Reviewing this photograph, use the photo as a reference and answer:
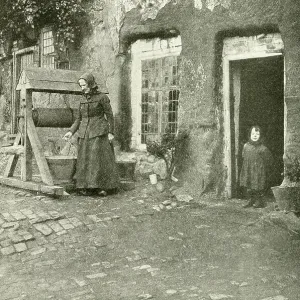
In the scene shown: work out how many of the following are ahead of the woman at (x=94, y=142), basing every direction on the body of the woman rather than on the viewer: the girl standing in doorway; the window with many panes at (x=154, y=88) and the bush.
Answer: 0

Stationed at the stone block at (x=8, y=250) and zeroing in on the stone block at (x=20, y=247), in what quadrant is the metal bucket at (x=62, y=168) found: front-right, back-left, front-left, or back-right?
front-left

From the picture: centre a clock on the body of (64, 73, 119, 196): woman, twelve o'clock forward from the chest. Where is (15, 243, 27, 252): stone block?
The stone block is roughly at 11 o'clock from the woman.

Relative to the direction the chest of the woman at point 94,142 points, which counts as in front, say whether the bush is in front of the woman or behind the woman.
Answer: behind

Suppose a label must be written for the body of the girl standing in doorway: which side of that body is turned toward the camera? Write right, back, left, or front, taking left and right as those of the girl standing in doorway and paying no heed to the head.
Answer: front

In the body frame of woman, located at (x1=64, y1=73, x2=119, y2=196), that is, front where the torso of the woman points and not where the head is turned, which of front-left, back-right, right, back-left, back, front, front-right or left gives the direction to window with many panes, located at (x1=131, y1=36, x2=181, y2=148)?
back

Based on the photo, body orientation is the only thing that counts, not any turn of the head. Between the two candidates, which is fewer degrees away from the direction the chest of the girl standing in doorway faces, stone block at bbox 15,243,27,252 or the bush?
the stone block

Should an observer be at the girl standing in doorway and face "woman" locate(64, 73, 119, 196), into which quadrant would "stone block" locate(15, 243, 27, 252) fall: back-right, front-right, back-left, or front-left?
front-left

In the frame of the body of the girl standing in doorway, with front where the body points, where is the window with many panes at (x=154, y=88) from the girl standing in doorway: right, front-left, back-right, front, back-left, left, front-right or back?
back-right

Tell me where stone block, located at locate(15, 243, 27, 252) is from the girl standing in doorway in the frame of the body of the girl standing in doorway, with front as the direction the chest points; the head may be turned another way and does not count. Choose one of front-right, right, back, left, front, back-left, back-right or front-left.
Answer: front-right

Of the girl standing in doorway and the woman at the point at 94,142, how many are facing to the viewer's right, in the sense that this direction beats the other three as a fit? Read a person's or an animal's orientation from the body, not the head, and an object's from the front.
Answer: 0

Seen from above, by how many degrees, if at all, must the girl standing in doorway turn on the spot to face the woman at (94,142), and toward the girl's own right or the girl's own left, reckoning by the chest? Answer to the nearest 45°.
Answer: approximately 90° to the girl's own right

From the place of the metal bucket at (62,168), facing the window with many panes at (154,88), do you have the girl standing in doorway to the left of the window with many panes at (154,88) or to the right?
right
